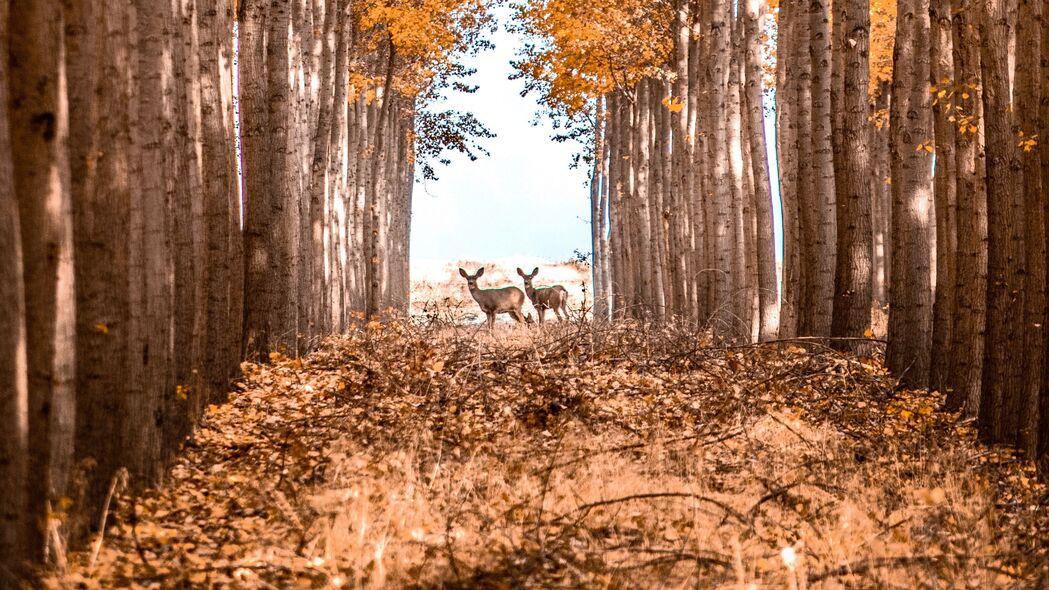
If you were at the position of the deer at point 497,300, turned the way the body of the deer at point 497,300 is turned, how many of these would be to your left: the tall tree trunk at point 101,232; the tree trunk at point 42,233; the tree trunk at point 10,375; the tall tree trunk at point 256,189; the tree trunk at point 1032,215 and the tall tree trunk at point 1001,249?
6

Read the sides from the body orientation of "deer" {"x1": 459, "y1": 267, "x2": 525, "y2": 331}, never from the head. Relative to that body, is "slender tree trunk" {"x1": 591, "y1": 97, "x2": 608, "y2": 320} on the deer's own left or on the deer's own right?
on the deer's own right

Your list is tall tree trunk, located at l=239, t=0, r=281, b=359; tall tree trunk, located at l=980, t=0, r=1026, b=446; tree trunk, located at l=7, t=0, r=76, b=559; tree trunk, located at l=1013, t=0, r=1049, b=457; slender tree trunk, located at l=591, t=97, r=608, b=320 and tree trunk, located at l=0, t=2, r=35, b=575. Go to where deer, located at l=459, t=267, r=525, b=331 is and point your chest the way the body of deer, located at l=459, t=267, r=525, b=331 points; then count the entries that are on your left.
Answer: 5

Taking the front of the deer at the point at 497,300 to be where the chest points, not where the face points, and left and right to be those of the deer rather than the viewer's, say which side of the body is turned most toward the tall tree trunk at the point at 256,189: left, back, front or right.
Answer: left

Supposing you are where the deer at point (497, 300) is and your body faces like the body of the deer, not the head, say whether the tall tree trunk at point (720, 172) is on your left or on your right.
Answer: on your left

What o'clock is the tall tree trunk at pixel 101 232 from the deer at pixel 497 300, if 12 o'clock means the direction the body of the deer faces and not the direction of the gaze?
The tall tree trunk is roughly at 9 o'clock from the deer.

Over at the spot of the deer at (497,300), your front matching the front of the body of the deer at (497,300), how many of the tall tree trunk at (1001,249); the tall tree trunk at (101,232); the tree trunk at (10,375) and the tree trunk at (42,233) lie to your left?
4

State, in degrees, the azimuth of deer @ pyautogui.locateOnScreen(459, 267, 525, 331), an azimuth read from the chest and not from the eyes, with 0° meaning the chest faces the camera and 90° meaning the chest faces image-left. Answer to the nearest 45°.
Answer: approximately 90°

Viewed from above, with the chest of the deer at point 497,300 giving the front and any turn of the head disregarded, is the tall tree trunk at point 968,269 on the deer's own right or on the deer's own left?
on the deer's own left

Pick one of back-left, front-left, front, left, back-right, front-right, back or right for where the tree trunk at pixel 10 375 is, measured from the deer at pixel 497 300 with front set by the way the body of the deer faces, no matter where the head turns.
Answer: left

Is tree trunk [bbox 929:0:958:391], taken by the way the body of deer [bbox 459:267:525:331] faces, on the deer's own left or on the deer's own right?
on the deer's own left

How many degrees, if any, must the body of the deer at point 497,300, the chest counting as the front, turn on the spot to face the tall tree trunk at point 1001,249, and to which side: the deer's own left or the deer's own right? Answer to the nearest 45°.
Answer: approximately 90° to the deer's own left

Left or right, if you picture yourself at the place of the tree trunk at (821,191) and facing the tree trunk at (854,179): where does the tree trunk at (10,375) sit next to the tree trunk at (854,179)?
right
